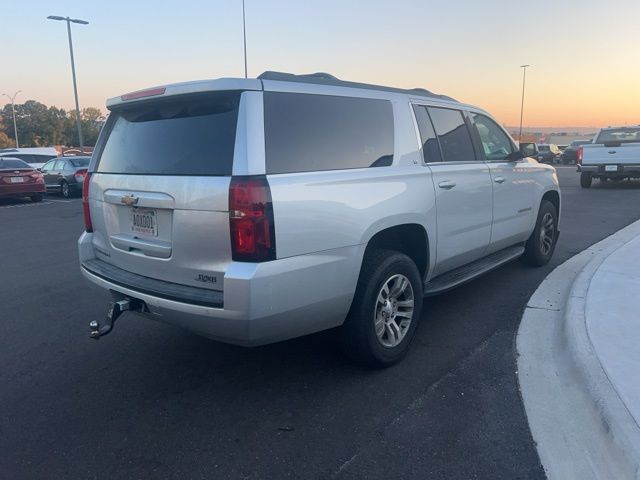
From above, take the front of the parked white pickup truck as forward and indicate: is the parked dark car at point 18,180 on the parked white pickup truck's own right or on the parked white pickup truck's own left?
on the parked white pickup truck's own left

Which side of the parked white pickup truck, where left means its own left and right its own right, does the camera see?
back

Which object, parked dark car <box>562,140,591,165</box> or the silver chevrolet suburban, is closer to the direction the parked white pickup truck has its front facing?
the parked dark car

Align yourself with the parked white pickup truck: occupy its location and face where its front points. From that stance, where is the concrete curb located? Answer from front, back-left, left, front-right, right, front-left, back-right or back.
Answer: back

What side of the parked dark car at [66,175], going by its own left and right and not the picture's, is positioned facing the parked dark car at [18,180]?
left

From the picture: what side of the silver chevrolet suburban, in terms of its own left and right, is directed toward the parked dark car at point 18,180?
left

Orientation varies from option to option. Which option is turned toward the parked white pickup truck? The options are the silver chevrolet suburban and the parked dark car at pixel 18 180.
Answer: the silver chevrolet suburban

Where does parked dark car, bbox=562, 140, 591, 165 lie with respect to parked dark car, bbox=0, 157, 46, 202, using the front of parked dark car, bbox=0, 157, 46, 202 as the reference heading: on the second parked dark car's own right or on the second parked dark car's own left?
on the second parked dark car's own right

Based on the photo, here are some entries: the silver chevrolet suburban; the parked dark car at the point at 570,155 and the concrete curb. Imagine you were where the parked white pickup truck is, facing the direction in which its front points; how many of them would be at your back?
2

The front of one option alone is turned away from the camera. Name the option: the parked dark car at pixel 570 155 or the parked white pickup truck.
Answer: the parked white pickup truck

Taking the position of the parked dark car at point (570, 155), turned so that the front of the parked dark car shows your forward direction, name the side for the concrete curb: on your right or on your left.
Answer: on your left

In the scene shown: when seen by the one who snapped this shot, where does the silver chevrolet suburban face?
facing away from the viewer and to the right of the viewer

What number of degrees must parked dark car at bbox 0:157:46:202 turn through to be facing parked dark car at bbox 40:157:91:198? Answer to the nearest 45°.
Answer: approximately 90° to its right
